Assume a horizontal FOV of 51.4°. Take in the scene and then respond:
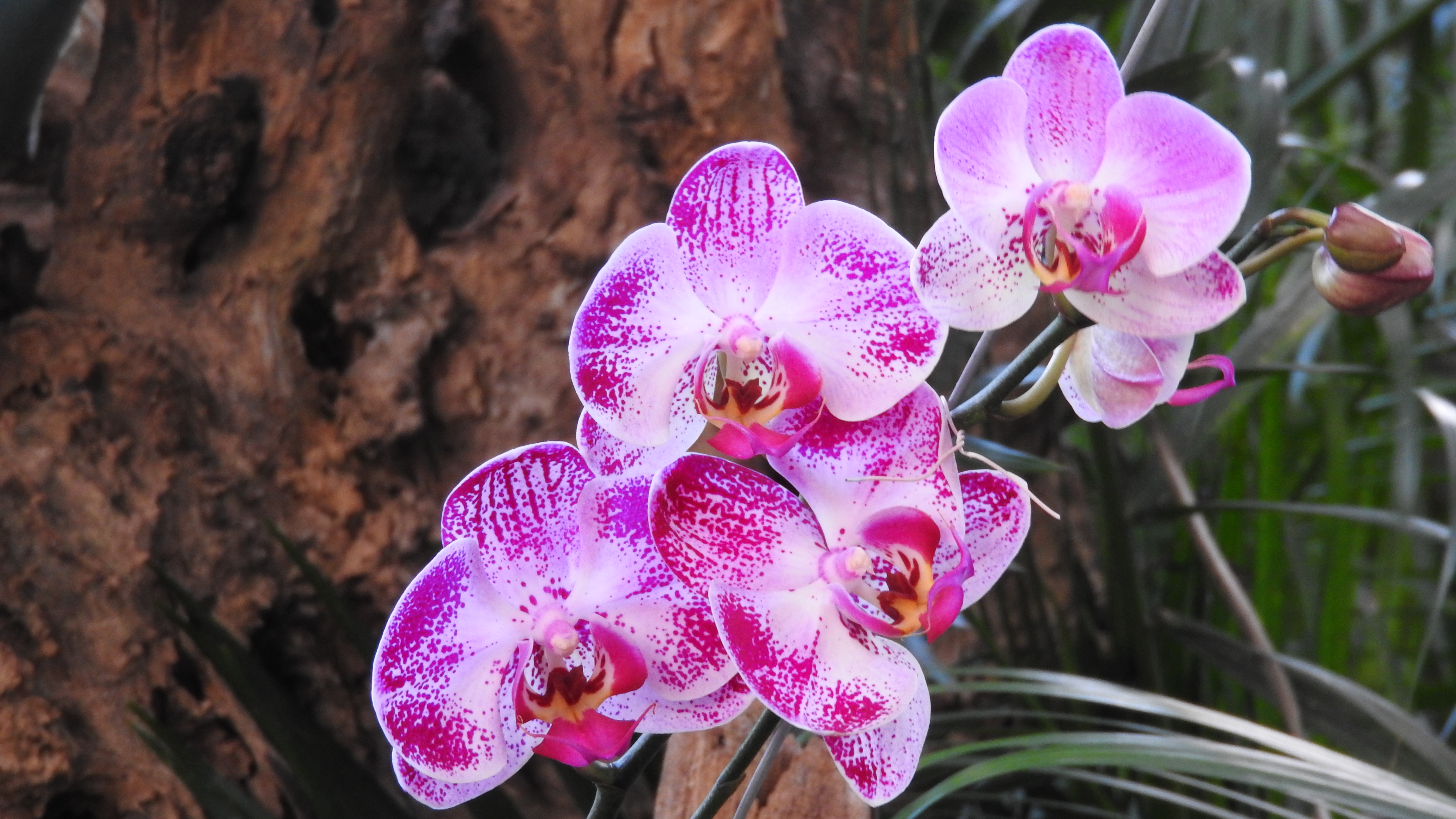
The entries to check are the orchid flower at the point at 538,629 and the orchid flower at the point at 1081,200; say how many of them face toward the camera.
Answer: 2

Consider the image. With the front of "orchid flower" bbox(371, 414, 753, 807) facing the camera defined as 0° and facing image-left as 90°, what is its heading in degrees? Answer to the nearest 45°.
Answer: approximately 0°

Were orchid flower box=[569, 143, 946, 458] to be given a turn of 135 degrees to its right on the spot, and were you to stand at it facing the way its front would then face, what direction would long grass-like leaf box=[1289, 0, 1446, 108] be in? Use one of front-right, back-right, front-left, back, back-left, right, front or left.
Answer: right

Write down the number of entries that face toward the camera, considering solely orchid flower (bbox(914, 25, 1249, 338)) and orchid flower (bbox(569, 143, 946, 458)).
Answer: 2

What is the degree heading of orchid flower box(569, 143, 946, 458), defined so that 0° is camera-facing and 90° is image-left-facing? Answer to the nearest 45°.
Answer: approximately 0°
